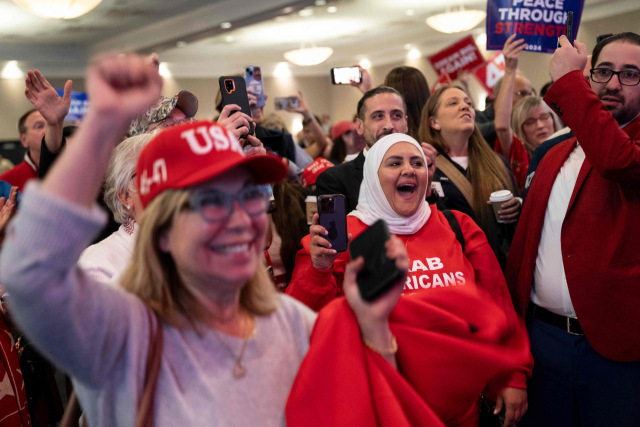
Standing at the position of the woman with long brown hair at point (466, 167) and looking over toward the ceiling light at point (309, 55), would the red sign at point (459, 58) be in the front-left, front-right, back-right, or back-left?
front-right

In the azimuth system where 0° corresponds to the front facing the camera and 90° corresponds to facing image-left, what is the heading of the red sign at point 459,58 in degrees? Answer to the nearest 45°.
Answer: approximately 0°

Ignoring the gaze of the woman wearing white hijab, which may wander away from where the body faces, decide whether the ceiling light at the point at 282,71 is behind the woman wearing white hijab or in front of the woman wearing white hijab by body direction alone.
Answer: behind

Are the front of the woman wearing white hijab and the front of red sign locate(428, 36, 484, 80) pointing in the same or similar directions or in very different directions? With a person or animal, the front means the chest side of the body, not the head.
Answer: same or similar directions

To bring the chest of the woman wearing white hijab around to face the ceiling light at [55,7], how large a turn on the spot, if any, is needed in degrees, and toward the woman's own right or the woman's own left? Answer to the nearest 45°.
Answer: approximately 135° to the woman's own right

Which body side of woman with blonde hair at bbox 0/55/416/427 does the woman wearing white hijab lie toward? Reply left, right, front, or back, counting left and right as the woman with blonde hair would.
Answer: left

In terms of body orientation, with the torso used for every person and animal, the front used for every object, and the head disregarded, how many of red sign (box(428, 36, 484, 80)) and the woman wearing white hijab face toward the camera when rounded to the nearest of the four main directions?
2

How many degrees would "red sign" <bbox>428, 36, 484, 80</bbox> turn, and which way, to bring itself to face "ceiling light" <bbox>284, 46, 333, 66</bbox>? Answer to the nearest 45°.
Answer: approximately 135° to its right

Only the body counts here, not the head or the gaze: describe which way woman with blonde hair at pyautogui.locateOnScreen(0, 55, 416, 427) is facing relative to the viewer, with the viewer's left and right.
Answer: facing the viewer and to the right of the viewer

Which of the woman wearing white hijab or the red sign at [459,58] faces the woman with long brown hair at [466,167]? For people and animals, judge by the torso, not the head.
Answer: the red sign

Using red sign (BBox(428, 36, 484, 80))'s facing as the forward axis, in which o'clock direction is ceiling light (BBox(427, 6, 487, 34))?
The ceiling light is roughly at 6 o'clock from the red sign.

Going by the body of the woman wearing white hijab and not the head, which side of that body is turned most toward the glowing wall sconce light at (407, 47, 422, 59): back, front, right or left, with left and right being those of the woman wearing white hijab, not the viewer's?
back

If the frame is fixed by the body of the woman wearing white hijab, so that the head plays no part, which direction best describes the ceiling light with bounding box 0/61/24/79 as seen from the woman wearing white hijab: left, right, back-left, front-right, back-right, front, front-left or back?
back-right

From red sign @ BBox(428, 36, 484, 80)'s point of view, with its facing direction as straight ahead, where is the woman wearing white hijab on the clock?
The woman wearing white hijab is roughly at 12 o'clock from the red sign.

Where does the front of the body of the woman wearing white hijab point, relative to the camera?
toward the camera

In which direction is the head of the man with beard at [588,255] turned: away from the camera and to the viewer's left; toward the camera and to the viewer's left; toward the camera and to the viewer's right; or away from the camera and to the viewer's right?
toward the camera and to the viewer's left
